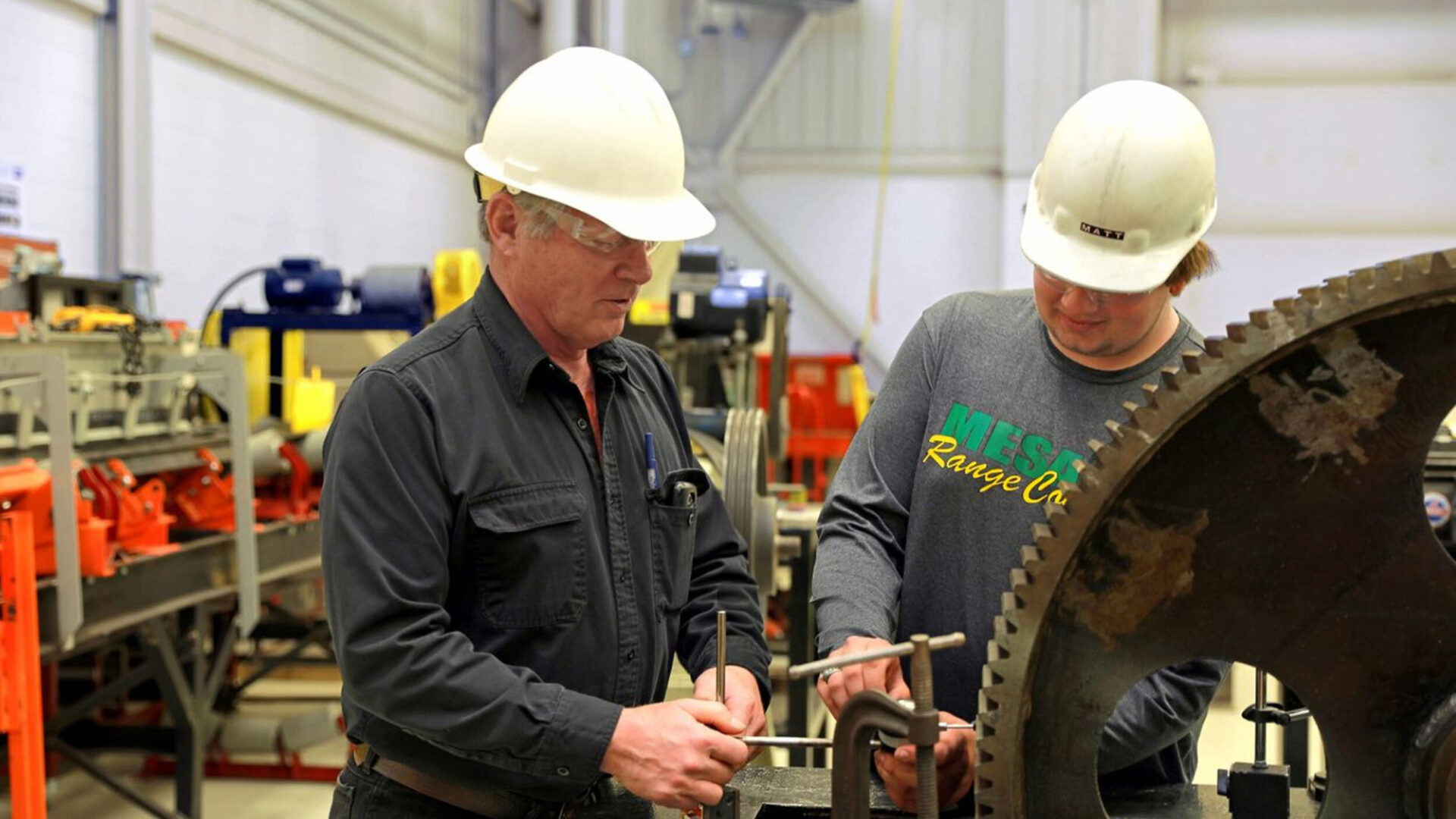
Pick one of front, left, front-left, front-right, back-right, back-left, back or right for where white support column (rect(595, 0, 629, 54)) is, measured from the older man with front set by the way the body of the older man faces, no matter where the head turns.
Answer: back-left

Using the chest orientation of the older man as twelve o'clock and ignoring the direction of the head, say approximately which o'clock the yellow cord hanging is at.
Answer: The yellow cord hanging is roughly at 8 o'clock from the older man.

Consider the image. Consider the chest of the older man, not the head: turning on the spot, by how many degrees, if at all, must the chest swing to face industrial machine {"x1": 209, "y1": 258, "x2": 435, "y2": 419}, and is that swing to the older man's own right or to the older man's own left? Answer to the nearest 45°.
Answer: approximately 135° to the older man's own left

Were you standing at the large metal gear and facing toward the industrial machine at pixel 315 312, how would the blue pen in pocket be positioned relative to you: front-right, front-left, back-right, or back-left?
front-left

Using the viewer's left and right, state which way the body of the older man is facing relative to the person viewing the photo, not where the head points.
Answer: facing the viewer and to the right of the viewer

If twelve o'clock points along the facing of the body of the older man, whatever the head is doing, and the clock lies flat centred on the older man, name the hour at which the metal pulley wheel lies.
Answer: The metal pulley wheel is roughly at 8 o'clock from the older man.

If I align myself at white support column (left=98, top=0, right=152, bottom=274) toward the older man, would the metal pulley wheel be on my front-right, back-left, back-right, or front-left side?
front-left

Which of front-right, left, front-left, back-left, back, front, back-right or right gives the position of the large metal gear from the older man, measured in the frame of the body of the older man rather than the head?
front

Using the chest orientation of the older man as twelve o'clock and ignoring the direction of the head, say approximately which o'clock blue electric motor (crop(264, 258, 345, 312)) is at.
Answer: The blue electric motor is roughly at 7 o'clock from the older man.

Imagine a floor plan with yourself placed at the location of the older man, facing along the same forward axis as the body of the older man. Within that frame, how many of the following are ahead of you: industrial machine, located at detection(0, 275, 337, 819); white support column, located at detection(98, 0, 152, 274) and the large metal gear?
1

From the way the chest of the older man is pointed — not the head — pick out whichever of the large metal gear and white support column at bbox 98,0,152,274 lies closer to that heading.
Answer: the large metal gear
